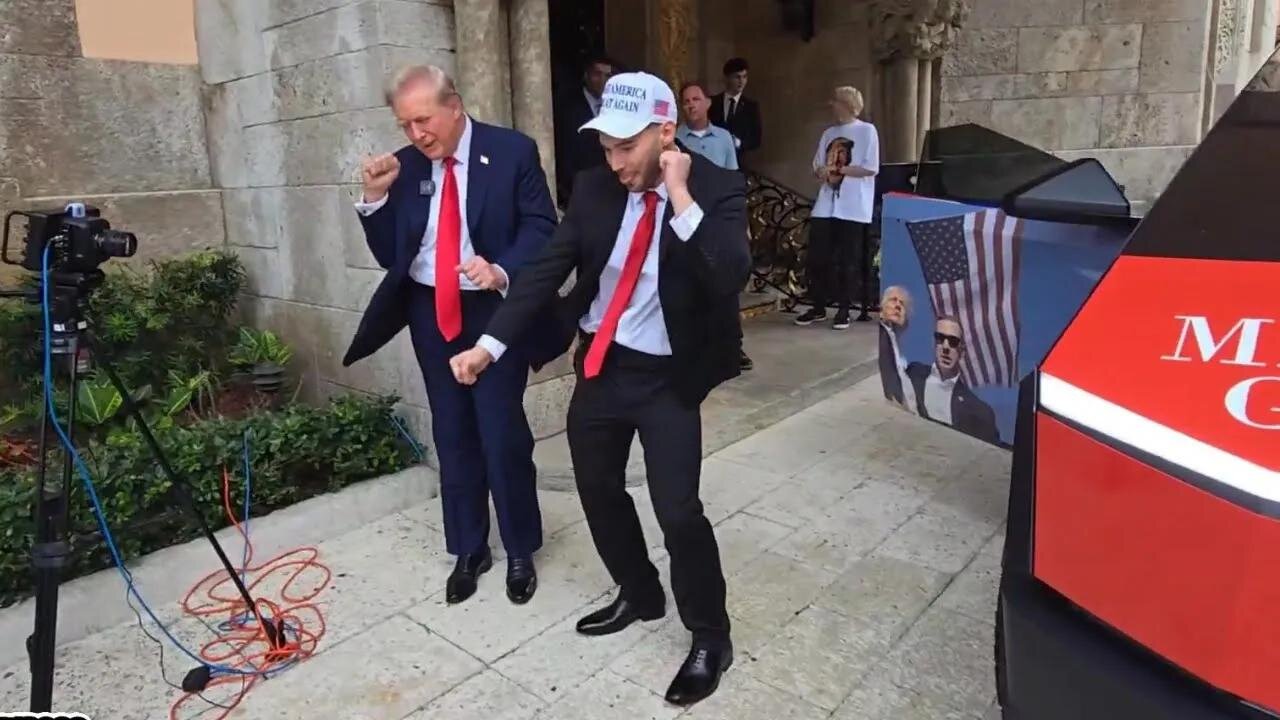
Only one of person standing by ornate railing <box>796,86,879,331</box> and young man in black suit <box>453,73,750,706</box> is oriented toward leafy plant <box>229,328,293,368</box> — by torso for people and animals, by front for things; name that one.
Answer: the person standing by ornate railing

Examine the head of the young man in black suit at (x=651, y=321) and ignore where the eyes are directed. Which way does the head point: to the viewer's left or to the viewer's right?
to the viewer's left

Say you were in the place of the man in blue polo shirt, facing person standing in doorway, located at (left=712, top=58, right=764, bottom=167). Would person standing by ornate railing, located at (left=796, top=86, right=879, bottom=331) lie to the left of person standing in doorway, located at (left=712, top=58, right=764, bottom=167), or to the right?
right

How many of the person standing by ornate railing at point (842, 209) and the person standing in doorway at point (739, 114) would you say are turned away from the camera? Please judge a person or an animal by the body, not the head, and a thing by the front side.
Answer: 0

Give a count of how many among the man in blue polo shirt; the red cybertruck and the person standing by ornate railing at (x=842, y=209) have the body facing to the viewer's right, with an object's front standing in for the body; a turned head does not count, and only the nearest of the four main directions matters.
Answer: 0

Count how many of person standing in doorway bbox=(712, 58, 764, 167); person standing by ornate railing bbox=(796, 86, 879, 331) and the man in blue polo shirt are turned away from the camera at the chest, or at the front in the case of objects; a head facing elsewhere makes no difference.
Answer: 0

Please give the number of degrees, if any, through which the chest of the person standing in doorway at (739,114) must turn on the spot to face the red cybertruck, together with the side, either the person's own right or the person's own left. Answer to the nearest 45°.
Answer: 0° — they already face it

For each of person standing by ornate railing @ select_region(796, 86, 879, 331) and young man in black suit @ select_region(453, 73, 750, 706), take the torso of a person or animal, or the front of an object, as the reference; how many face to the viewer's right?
0

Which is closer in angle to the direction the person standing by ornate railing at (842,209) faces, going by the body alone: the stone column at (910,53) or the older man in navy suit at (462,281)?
the older man in navy suit

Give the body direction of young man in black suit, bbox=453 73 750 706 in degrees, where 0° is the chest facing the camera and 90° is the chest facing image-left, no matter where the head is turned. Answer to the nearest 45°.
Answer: approximately 45°

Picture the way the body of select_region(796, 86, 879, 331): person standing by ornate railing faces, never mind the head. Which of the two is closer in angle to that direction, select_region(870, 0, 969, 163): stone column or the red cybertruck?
the red cybertruck

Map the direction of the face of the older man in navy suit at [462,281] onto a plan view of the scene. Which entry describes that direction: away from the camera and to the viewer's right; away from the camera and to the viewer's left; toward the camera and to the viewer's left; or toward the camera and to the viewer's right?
toward the camera and to the viewer's left

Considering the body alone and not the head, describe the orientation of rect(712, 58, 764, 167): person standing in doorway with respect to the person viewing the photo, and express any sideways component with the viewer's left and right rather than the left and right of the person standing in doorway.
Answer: facing the viewer
